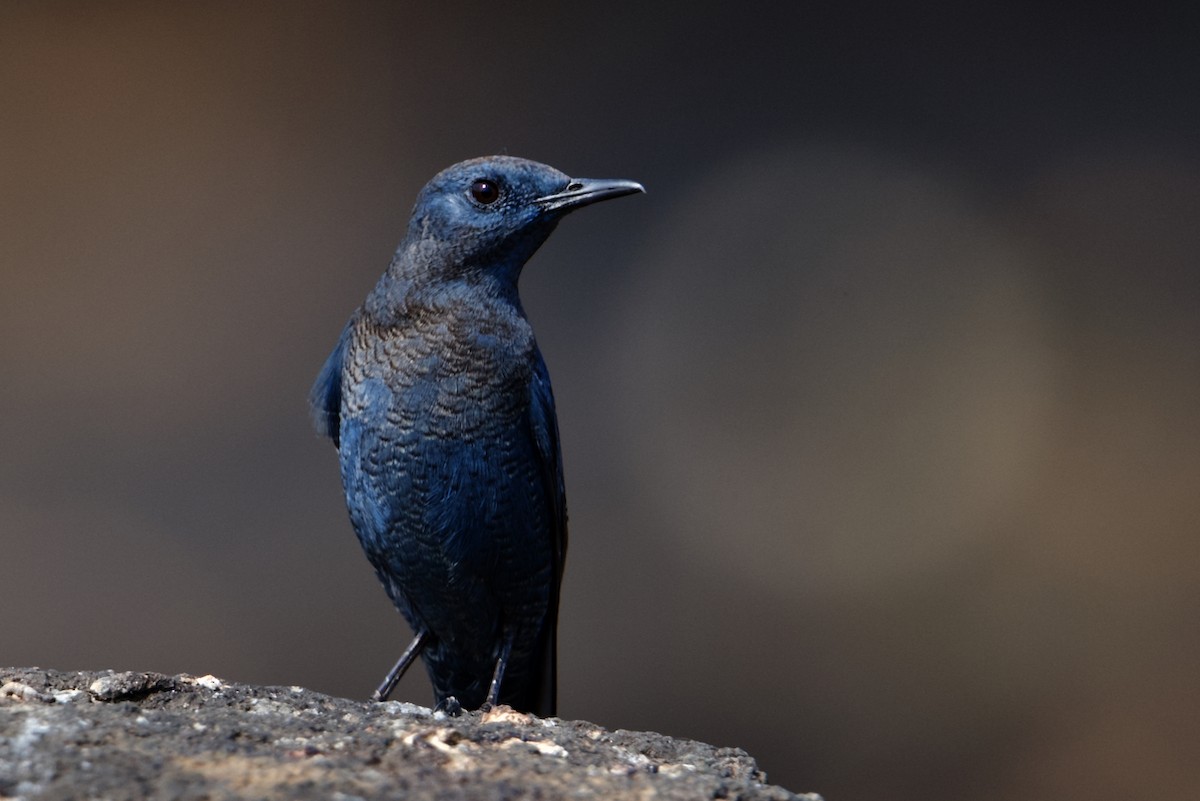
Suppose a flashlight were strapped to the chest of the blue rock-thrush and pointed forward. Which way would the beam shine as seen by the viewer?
toward the camera
